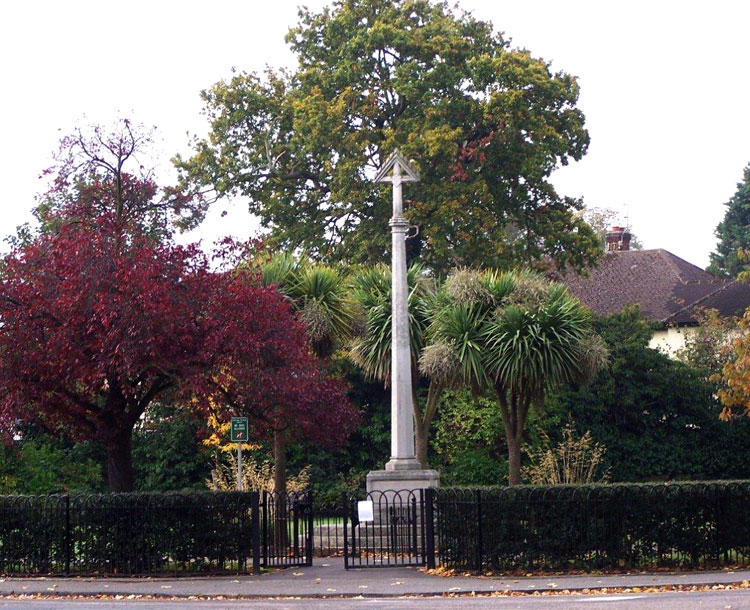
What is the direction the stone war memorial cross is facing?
toward the camera

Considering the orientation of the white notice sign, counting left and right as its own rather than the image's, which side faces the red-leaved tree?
right

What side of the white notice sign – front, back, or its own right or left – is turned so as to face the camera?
front

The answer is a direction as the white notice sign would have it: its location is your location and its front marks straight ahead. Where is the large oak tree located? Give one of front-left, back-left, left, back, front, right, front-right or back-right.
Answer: back

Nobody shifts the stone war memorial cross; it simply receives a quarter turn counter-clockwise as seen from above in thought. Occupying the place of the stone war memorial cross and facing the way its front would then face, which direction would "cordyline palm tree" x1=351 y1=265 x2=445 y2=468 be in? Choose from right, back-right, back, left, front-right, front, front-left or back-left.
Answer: left

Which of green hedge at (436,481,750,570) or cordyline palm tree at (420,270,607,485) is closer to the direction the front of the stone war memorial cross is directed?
the green hedge

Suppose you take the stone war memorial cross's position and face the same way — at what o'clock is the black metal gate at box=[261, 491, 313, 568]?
The black metal gate is roughly at 1 o'clock from the stone war memorial cross.

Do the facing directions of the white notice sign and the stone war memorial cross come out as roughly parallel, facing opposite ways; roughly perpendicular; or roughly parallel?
roughly parallel

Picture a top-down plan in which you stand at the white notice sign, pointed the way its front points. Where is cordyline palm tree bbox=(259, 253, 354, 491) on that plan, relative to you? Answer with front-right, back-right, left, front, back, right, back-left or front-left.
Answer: back

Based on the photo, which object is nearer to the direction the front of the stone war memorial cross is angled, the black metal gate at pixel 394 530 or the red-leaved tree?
the black metal gate

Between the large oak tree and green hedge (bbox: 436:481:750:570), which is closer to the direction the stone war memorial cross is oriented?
the green hedge

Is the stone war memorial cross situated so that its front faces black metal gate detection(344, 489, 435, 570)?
yes

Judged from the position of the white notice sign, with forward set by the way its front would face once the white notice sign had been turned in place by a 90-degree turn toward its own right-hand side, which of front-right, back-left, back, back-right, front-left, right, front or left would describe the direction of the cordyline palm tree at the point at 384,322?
right

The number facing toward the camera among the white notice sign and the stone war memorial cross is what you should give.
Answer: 2

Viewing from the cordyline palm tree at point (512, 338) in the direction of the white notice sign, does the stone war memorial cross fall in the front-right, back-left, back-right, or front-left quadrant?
front-right

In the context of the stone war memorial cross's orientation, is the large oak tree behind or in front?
behind
